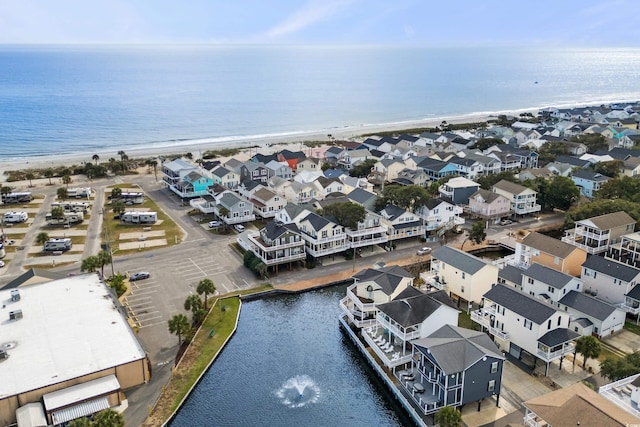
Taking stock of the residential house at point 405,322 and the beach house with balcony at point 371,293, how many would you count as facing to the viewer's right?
0

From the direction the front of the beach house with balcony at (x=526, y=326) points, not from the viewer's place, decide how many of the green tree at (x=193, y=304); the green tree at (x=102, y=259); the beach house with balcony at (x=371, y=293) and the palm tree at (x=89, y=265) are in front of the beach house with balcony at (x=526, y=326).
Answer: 0

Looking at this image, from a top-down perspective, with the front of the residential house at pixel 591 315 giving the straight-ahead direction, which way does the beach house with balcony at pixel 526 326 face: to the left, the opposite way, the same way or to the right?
the same way

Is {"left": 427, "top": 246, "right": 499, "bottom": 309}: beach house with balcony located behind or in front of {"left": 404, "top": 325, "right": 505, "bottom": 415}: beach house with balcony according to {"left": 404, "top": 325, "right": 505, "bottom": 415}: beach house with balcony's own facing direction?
behind

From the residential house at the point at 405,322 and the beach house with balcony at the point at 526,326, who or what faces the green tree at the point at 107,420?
the residential house

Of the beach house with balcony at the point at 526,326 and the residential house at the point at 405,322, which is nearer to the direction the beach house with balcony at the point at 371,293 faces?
the residential house

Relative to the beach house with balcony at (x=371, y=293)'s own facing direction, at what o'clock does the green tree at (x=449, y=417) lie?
The green tree is roughly at 10 o'clock from the beach house with balcony.

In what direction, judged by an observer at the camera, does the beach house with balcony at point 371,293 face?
facing the viewer and to the left of the viewer

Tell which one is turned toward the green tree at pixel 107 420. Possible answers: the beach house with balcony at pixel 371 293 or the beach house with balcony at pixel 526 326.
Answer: the beach house with balcony at pixel 371 293

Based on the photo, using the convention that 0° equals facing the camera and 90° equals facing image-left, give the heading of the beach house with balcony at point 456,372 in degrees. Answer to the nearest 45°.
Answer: approximately 45°

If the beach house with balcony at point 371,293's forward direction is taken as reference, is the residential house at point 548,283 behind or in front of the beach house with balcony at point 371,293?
behind

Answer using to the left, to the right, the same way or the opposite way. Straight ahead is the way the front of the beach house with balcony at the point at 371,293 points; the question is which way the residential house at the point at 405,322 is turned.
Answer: the same way

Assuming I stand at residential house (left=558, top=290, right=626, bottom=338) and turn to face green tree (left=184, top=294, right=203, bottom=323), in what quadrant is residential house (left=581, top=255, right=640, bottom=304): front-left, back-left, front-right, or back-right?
back-right

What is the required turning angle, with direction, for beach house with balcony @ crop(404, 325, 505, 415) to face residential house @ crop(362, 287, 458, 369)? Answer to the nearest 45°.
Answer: approximately 90° to its right

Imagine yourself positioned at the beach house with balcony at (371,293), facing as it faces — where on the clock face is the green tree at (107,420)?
The green tree is roughly at 12 o'clock from the beach house with balcony.

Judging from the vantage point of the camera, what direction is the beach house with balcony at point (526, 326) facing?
facing the viewer and to the right of the viewer

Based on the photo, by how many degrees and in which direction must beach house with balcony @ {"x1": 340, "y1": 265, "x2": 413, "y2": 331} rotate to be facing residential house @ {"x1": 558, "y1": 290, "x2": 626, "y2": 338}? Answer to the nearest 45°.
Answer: approximately 135° to its left
